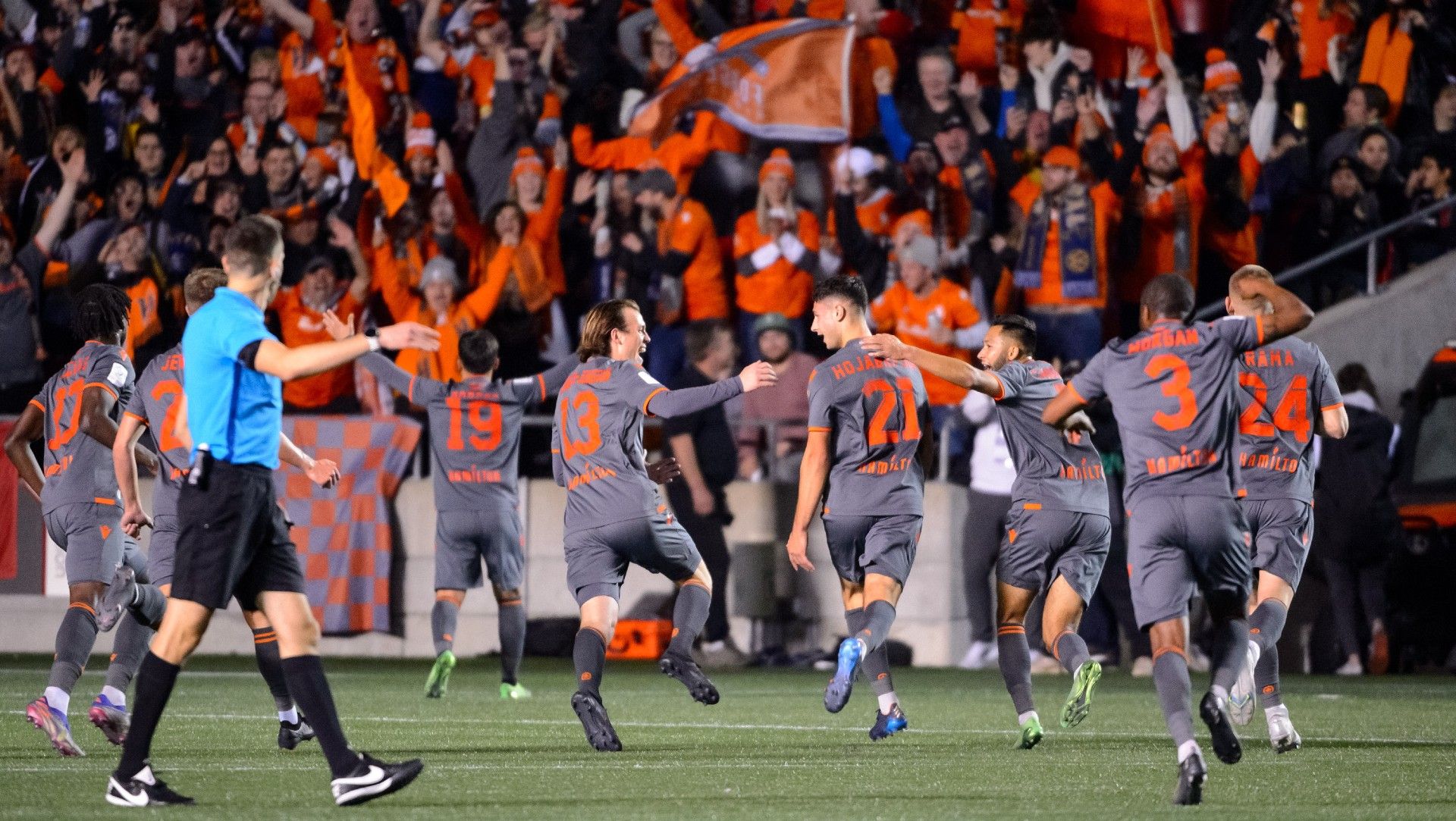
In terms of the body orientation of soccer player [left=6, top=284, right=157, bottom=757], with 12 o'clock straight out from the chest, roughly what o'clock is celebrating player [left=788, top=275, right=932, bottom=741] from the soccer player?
The celebrating player is roughly at 2 o'clock from the soccer player.

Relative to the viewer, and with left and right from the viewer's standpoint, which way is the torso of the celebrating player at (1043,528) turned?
facing away from the viewer and to the left of the viewer

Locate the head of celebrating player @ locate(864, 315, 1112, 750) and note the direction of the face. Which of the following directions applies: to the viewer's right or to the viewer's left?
to the viewer's left

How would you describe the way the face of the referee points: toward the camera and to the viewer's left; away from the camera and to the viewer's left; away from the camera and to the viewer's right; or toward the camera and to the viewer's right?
away from the camera and to the viewer's right

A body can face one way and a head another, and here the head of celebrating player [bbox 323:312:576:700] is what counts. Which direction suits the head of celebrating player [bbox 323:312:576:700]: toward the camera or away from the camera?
away from the camera

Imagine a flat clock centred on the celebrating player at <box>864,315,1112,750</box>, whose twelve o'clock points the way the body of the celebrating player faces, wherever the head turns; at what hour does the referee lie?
The referee is roughly at 9 o'clock from the celebrating player.

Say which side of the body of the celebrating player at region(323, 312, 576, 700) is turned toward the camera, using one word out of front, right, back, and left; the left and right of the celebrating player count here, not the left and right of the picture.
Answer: back

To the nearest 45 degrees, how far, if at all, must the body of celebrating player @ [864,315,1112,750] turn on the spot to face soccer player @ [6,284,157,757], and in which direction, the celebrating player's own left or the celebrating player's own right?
approximately 45° to the celebrating player's own left

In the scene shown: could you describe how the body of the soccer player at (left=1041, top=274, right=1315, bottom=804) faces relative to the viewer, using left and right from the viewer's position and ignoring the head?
facing away from the viewer

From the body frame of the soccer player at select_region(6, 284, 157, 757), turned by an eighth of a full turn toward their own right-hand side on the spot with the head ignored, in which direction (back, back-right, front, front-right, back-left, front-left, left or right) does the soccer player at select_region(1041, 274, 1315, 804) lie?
front-right

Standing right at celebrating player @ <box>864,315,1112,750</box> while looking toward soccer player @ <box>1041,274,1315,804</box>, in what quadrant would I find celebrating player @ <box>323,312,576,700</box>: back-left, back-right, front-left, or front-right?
back-right
